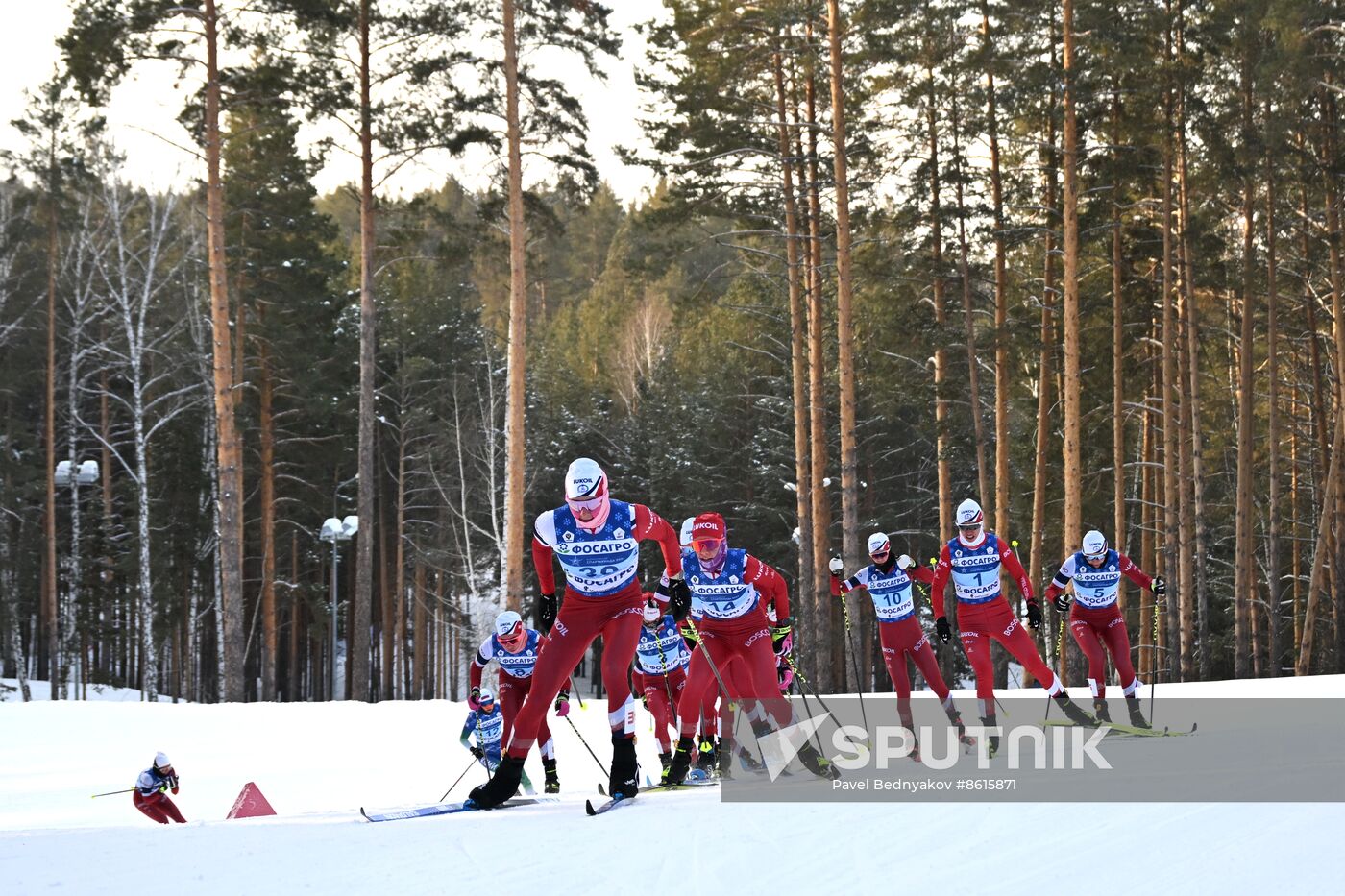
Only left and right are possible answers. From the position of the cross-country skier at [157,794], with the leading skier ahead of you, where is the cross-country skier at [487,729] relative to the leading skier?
left

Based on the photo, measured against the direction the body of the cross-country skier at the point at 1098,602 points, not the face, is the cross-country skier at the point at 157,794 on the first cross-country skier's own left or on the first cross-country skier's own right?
on the first cross-country skier's own right

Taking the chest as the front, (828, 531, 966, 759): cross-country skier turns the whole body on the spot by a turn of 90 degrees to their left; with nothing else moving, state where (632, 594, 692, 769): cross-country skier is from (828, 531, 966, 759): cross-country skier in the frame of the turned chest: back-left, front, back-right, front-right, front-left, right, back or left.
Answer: back

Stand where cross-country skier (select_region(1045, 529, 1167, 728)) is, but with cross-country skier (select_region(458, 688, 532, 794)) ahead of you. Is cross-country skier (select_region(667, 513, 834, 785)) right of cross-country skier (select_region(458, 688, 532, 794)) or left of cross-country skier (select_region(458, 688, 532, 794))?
left

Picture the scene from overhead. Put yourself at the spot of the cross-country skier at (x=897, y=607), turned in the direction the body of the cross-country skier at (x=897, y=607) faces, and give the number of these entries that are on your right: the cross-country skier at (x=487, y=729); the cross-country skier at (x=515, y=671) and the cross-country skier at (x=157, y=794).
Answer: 3

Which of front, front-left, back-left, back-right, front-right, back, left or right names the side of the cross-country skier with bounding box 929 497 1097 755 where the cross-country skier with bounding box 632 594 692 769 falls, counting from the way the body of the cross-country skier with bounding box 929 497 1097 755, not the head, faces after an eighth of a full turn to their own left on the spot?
back-right

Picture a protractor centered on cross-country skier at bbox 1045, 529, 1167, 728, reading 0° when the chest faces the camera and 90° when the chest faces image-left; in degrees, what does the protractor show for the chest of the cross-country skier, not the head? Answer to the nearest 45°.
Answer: approximately 0°

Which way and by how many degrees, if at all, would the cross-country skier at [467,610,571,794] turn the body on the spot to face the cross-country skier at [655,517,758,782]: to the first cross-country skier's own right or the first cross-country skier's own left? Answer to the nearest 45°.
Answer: approximately 45° to the first cross-country skier's own left
